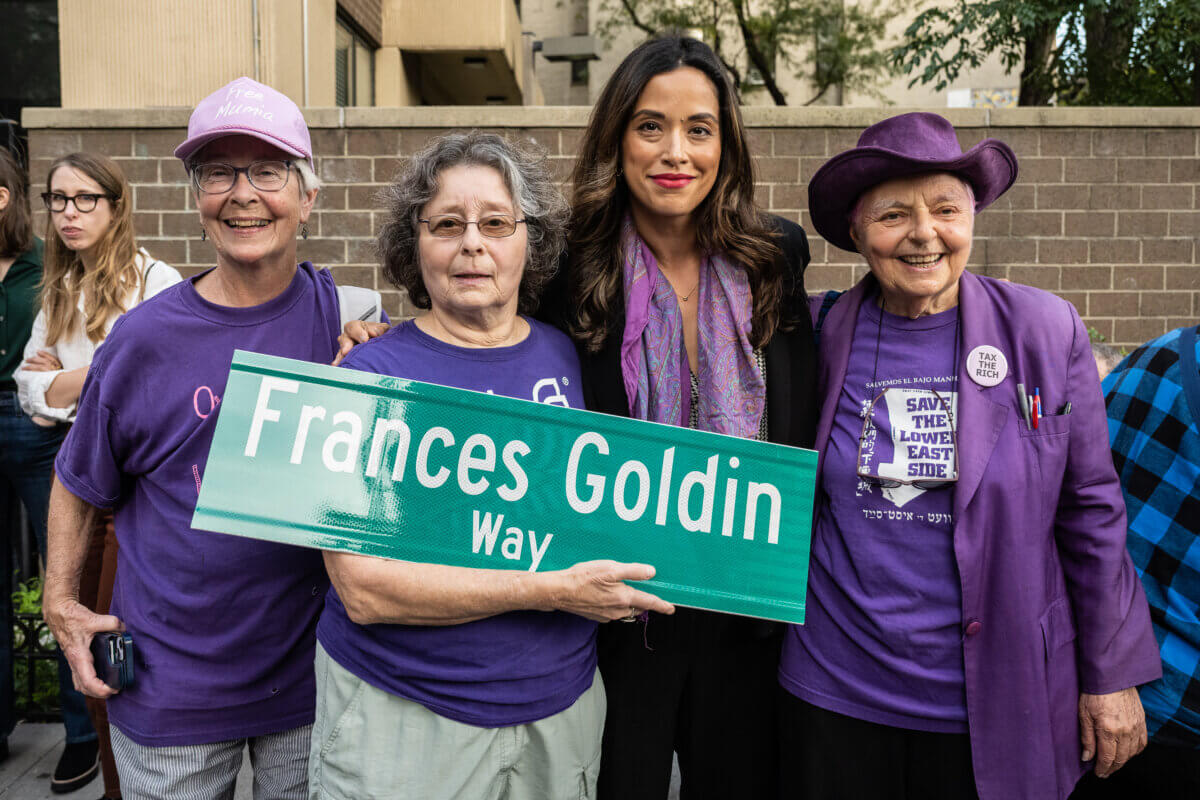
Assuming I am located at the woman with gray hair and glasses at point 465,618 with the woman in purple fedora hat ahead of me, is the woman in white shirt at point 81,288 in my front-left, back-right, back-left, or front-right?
back-left

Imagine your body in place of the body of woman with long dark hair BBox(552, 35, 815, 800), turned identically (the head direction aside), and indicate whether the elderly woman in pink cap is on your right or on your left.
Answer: on your right

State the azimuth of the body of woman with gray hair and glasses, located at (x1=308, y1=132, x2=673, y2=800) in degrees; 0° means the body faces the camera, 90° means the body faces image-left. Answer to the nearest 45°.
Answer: approximately 0°

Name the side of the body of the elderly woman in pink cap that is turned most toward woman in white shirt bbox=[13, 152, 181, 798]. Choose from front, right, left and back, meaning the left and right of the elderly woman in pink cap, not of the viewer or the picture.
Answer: back

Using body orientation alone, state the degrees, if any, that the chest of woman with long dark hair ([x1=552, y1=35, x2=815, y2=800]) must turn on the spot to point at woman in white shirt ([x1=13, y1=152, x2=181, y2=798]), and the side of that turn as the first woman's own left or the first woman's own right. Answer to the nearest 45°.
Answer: approximately 135° to the first woman's own right

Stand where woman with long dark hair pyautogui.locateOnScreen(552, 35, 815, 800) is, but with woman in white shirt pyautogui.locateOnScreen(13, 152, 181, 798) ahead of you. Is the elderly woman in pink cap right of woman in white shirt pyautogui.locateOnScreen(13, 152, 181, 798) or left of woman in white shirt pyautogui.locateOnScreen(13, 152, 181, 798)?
left

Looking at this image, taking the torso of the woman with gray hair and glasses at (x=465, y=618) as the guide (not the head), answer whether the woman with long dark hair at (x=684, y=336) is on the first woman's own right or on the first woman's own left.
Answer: on the first woman's own left

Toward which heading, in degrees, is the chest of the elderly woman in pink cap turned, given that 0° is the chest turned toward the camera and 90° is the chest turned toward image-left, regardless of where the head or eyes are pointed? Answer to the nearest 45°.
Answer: approximately 0°

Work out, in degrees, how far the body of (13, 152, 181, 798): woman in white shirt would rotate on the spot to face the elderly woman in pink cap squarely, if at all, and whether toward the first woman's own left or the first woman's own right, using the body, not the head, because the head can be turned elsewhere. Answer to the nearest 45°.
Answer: approximately 45° to the first woman's own left

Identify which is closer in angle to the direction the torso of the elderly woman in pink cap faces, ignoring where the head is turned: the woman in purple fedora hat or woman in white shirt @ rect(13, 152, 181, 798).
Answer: the woman in purple fedora hat
